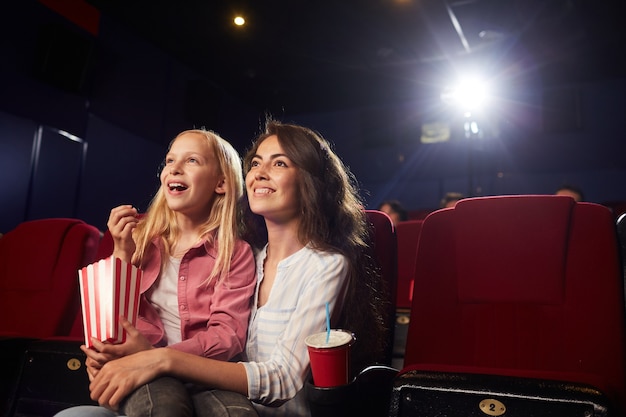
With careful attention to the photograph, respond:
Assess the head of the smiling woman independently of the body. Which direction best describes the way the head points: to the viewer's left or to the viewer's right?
to the viewer's left

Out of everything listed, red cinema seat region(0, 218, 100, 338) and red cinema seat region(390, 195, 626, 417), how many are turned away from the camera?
0

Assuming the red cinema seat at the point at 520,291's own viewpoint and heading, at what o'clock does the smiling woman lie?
The smiling woman is roughly at 2 o'clock from the red cinema seat.

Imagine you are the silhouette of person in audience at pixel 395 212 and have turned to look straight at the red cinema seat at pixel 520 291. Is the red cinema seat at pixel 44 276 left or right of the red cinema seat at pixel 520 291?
right

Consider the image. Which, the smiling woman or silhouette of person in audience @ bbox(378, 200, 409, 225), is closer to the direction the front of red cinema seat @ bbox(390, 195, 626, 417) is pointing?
the smiling woman

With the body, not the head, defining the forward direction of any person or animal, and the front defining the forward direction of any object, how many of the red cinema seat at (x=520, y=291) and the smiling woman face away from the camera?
0

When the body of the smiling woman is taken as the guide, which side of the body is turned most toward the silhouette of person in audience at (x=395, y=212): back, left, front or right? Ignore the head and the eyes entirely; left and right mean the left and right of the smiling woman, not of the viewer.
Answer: back

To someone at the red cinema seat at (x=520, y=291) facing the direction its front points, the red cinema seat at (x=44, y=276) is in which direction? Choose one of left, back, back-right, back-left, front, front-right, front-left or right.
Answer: right

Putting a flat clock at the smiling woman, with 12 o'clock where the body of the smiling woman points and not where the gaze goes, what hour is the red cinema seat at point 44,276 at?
The red cinema seat is roughly at 3 o'clock from the smiling woman.

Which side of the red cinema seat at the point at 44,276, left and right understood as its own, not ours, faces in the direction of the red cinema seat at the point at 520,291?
left

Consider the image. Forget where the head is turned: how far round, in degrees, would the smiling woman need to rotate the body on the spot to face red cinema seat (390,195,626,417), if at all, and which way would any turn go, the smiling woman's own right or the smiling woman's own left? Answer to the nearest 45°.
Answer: approximately 135° to the smiling woman's own left

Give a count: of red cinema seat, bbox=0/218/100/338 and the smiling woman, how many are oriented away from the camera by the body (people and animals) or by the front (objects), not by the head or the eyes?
0
